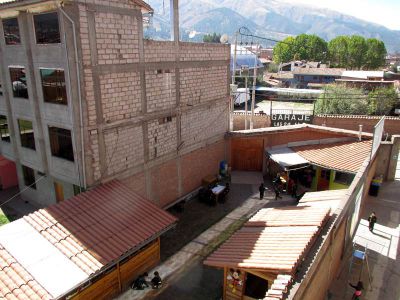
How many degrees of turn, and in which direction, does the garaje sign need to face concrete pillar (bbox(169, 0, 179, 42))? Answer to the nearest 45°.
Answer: approximately 45° to its right

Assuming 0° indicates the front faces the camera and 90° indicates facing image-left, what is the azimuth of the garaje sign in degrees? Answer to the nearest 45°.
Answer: approximately 0°

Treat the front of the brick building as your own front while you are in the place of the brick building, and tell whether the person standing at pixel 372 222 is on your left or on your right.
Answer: on your left

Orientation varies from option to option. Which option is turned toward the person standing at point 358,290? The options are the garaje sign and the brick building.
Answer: the garaje sign

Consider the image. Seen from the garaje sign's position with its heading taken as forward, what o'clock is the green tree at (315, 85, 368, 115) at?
The green tree is roughly at 7 o'clock from the garaje sign.
